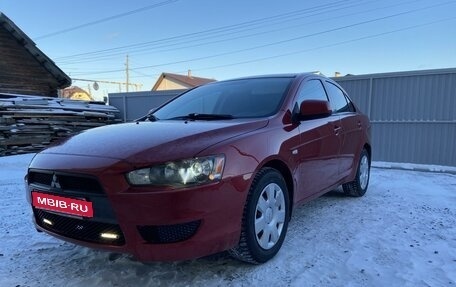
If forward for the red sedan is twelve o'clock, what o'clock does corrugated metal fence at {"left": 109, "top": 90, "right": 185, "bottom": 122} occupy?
The corrugated metal fence is roughly at 4 o'clock from the red sedan.

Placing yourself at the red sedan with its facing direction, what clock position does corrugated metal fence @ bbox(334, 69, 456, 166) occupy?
The corrugated metal fence is roughly at 6 o'clock from the red sedan.

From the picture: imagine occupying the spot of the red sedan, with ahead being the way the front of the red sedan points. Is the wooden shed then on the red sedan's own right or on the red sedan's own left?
on the red sedan's own right

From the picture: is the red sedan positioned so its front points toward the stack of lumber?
no

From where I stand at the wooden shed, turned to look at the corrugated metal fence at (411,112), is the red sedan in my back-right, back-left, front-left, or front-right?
front-right

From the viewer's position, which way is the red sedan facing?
facing the viewer and to the left of the viewer

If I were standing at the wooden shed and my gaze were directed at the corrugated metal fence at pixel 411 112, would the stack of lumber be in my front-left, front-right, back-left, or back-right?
front-right

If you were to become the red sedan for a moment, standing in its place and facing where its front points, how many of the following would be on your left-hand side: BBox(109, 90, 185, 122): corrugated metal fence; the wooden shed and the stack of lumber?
0
